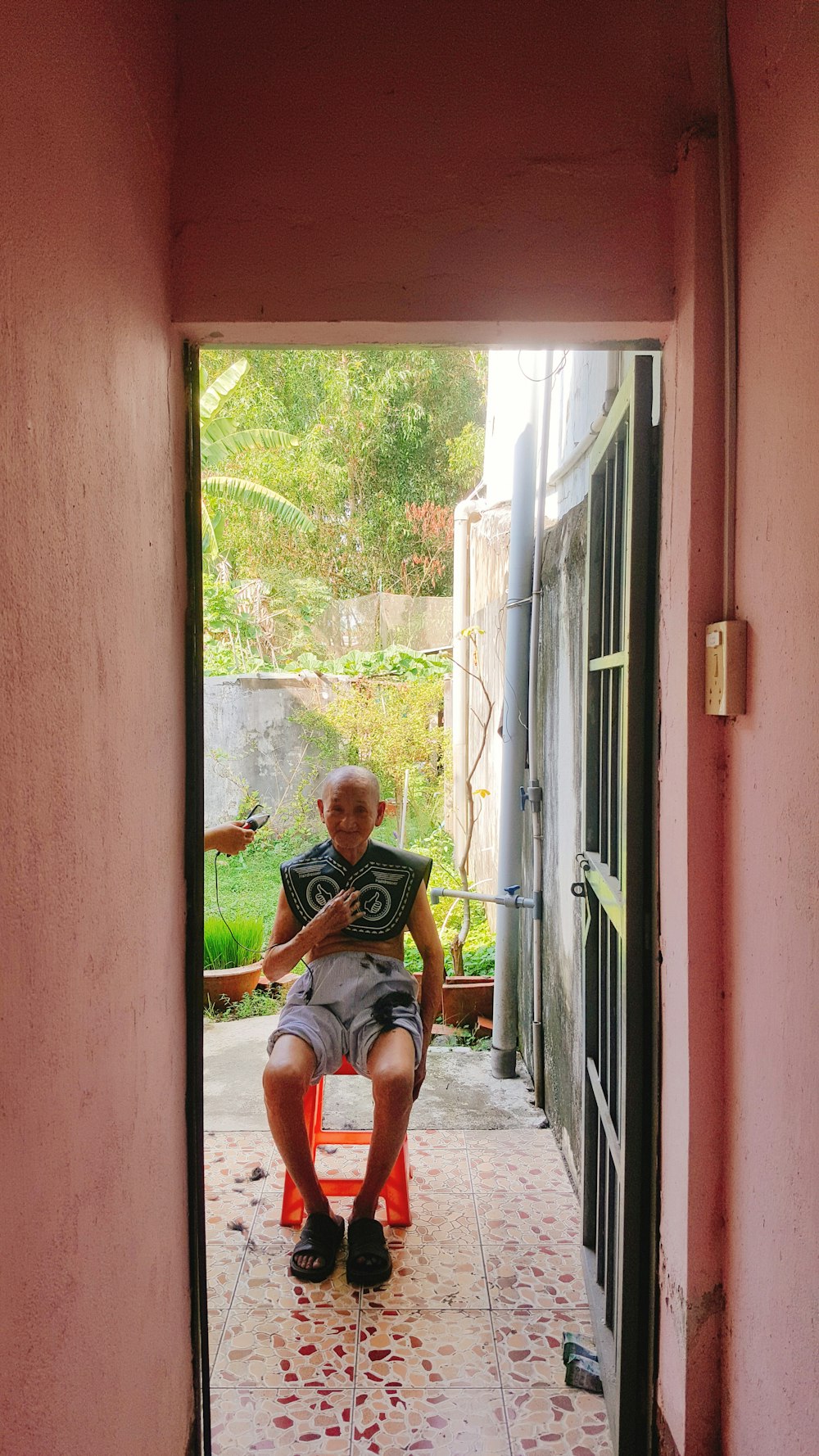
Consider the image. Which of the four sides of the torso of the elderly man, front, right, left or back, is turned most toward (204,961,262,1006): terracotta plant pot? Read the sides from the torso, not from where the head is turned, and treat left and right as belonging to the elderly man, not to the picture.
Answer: back

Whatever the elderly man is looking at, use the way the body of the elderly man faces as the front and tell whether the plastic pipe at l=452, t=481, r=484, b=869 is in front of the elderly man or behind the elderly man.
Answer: behind

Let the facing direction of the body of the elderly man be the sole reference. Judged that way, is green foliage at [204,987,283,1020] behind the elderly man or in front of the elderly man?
behind

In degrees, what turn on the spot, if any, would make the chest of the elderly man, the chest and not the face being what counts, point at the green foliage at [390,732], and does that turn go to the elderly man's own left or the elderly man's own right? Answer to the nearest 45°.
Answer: approximately 180°

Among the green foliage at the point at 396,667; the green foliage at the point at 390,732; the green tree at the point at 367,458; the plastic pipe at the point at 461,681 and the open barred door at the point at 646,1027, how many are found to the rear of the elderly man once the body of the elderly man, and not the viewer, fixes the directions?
4

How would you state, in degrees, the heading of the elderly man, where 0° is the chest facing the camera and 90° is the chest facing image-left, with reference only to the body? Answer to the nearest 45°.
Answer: approximately 0°

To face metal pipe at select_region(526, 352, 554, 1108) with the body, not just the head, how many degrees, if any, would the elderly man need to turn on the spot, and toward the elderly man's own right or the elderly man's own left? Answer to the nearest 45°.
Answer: approximately 135° to the elderly man's own left

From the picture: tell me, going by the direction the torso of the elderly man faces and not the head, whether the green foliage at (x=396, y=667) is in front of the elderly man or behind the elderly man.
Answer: behind

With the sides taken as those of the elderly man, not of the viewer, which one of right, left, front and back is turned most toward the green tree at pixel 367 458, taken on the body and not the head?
back

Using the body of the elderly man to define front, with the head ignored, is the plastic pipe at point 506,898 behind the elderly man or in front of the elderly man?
behind
